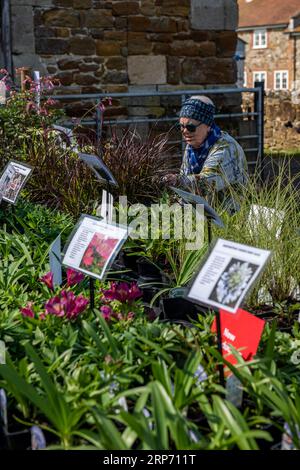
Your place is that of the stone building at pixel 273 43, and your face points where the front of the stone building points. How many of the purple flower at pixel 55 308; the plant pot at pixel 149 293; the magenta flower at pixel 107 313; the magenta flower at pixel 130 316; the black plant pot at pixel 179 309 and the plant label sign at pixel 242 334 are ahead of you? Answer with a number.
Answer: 6

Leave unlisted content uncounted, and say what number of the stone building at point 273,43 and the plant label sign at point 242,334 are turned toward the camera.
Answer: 2

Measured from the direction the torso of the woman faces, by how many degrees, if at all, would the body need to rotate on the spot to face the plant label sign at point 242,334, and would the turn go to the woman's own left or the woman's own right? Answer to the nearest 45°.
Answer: approximately 45° to the woman's own left

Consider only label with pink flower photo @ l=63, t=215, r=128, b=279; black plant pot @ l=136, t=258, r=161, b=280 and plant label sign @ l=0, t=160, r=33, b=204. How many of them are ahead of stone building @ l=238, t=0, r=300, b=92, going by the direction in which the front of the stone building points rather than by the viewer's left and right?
3

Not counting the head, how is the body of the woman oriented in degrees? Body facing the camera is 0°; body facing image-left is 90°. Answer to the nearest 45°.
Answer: approximately 45°

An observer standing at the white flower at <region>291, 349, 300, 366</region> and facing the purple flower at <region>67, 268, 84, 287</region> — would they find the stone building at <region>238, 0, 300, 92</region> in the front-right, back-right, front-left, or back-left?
front-right

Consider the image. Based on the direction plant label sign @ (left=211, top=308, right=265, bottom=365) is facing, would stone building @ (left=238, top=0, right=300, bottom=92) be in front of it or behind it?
behind

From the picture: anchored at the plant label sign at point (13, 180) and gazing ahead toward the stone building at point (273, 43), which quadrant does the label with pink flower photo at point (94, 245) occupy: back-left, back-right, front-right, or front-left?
back-right

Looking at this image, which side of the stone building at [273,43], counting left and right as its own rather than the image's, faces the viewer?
front

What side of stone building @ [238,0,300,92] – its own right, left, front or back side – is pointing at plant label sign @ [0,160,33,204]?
front

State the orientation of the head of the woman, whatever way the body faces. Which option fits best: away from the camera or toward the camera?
toward the camera

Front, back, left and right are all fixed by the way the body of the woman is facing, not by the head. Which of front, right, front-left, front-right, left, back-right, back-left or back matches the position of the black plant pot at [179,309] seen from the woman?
front-left

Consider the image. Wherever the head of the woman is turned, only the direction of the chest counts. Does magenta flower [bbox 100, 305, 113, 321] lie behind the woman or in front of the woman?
in front

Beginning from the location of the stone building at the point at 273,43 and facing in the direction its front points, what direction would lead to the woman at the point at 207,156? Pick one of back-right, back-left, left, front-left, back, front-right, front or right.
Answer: front
